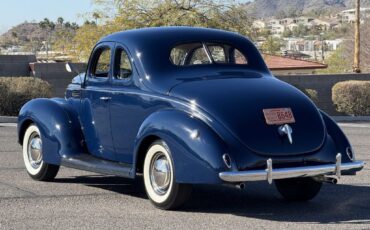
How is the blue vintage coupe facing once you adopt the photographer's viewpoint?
facing away from the viewer and to the left of the viewer

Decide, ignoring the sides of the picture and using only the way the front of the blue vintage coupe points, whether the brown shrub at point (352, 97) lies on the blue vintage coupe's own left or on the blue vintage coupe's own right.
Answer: on the blue vintage coupe's own right

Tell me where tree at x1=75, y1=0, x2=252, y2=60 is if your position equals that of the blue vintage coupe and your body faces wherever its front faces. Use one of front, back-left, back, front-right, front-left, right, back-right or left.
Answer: front-right

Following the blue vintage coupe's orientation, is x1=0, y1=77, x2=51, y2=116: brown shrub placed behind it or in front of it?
in front

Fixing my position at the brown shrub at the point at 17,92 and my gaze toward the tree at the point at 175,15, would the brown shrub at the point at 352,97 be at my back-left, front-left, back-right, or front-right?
front-right
